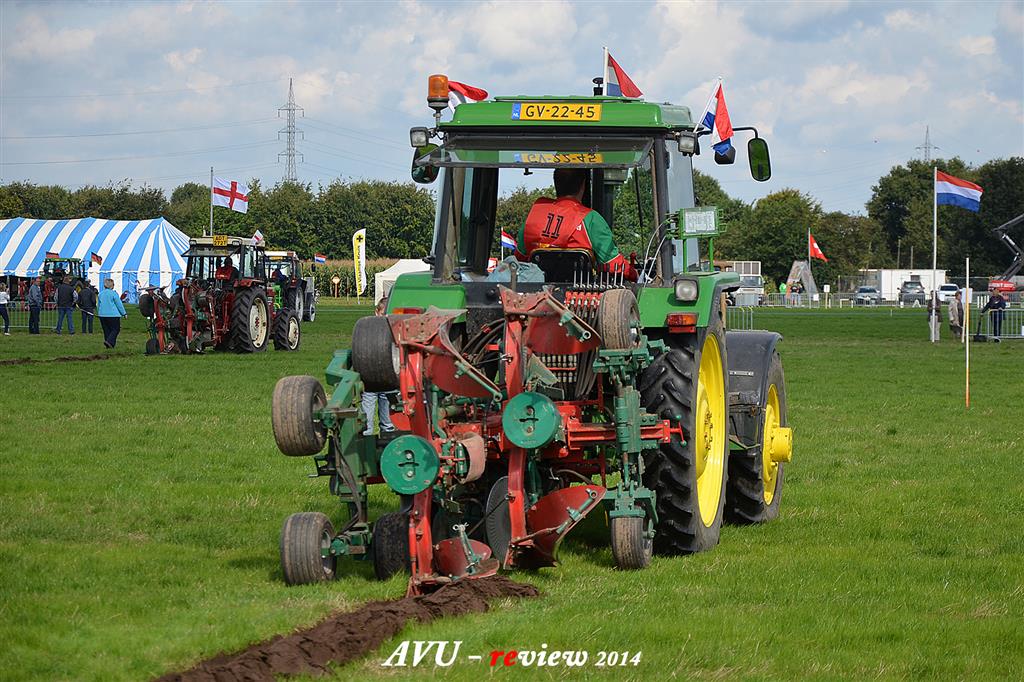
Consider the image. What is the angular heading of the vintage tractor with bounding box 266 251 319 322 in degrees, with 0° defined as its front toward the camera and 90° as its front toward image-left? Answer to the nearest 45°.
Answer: approximately 225°

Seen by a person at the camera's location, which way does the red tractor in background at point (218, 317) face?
facing away from the viewer and to the right of the viewer

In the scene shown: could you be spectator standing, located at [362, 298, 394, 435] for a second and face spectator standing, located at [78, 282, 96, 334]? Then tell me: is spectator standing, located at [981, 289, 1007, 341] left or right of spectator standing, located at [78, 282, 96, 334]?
right

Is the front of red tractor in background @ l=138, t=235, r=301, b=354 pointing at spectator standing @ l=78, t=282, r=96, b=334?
no

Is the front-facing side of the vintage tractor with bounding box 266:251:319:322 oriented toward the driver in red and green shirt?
no

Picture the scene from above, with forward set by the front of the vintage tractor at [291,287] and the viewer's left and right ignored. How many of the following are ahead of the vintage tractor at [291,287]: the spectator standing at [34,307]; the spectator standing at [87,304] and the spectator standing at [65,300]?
0

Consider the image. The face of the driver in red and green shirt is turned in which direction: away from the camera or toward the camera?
away from the camera

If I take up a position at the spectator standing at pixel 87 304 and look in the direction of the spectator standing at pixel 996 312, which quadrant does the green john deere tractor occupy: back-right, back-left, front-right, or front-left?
front-right

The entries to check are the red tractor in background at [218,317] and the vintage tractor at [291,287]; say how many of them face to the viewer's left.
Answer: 0

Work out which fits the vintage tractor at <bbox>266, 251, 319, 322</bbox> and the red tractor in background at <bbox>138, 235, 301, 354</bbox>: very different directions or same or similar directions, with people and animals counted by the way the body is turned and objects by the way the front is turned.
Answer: same or similar directions
